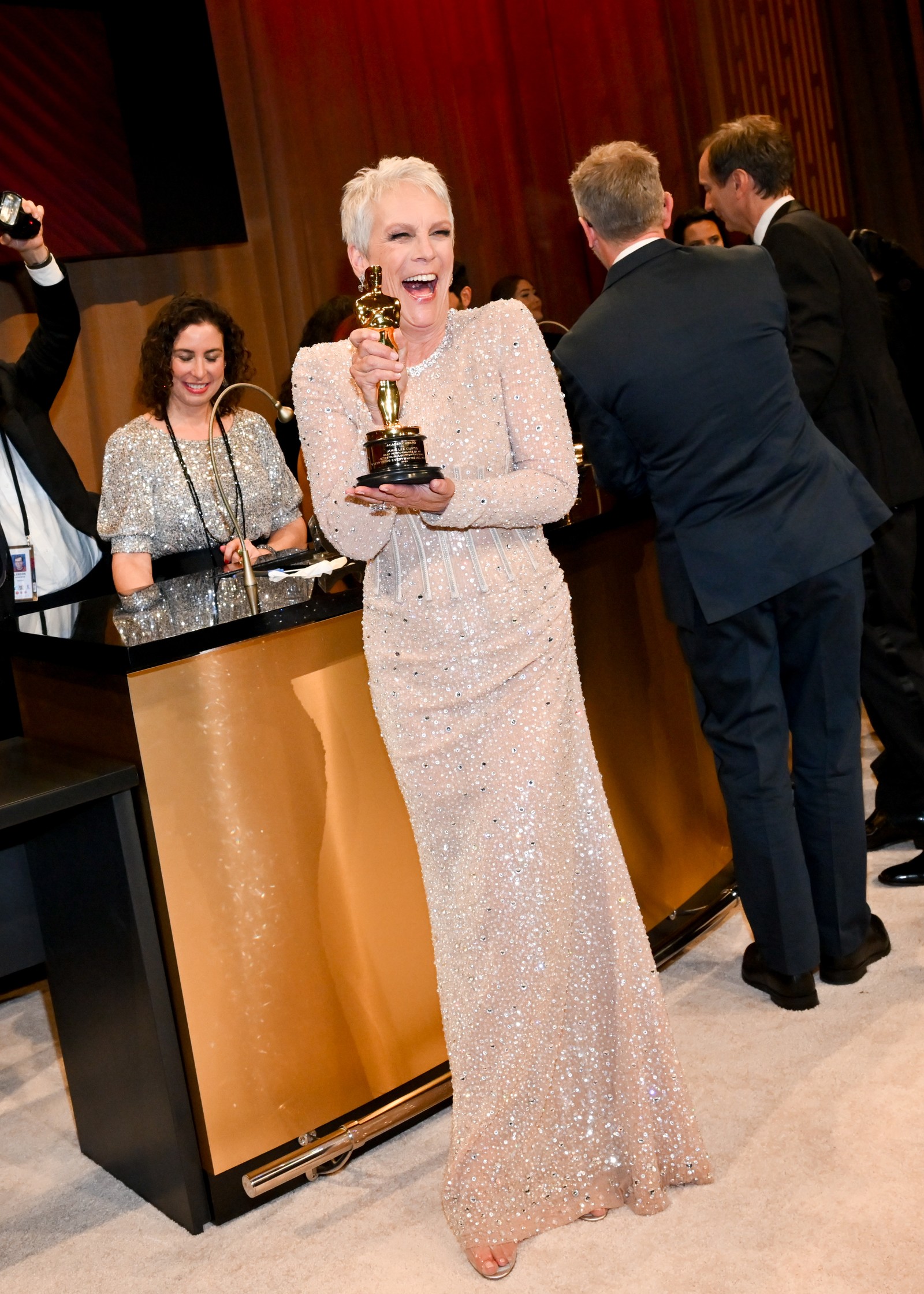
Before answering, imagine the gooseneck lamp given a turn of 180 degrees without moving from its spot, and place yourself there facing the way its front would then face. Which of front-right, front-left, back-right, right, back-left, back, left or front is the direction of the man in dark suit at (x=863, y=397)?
back

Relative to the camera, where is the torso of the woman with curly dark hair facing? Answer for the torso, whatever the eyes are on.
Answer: toward the camera

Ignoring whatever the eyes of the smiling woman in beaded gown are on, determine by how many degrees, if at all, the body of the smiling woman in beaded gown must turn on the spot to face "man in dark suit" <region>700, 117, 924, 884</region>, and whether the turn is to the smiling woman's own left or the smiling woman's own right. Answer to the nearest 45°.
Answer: approximately 135° to the smiling woman's own left

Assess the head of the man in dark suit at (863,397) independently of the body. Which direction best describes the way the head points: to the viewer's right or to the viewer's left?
to the viewer's left

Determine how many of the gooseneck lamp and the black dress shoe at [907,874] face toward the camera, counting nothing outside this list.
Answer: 0

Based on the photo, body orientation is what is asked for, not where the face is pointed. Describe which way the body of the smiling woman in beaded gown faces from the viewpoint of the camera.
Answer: toward the camera

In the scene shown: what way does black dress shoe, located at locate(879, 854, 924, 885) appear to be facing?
to the viewer's left

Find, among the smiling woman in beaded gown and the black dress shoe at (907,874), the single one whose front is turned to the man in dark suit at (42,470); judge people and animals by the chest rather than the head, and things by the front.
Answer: the black dress shoe

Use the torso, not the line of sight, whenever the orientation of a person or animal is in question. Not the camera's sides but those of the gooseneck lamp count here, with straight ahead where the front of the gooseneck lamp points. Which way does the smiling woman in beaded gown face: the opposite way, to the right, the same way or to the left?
to the right

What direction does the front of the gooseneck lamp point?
to the viewer's right

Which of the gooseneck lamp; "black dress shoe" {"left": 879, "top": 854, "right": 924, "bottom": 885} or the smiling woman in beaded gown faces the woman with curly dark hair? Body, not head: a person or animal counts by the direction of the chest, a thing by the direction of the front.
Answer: the black dress shoe

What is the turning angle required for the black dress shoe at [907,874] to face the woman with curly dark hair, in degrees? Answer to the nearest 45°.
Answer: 0° — it already faces them

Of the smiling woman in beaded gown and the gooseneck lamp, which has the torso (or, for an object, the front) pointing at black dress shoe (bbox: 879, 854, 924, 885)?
the gooseneck lamp
